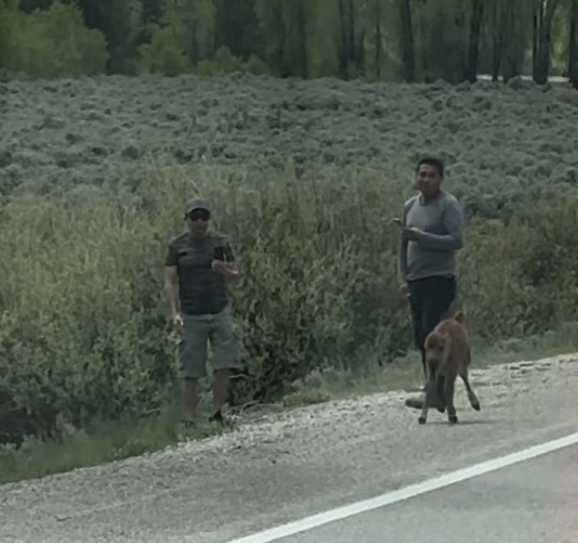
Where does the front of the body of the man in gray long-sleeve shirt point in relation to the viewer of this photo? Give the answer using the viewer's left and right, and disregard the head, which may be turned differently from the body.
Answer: facing the viewer and to the left of the viewer

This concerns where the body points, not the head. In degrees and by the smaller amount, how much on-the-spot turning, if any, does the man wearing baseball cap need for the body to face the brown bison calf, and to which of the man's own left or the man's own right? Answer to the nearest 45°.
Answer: approximately 45° to the man's own left

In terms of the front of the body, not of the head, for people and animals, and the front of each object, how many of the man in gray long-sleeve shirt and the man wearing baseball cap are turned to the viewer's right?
0

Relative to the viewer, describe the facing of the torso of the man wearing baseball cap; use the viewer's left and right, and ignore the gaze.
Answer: facing the viewer

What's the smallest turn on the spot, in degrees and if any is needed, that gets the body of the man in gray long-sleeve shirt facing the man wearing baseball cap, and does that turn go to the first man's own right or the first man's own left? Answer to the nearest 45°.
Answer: approximately 45° to the first man's own right
